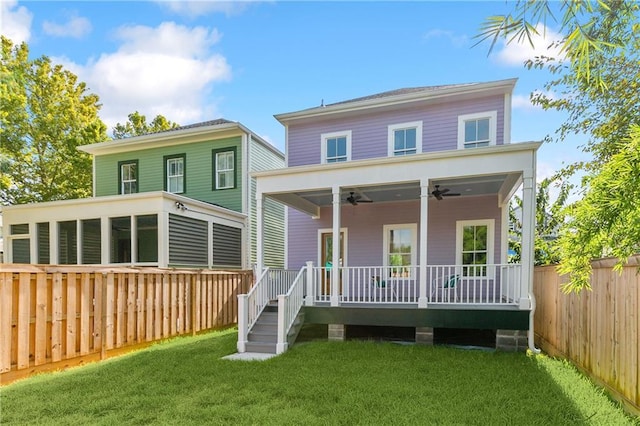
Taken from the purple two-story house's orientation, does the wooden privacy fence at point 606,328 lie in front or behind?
in front

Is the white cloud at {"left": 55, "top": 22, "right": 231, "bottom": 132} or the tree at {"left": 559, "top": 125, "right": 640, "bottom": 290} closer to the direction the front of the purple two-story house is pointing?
the tree

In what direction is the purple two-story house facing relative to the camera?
toward the camera
